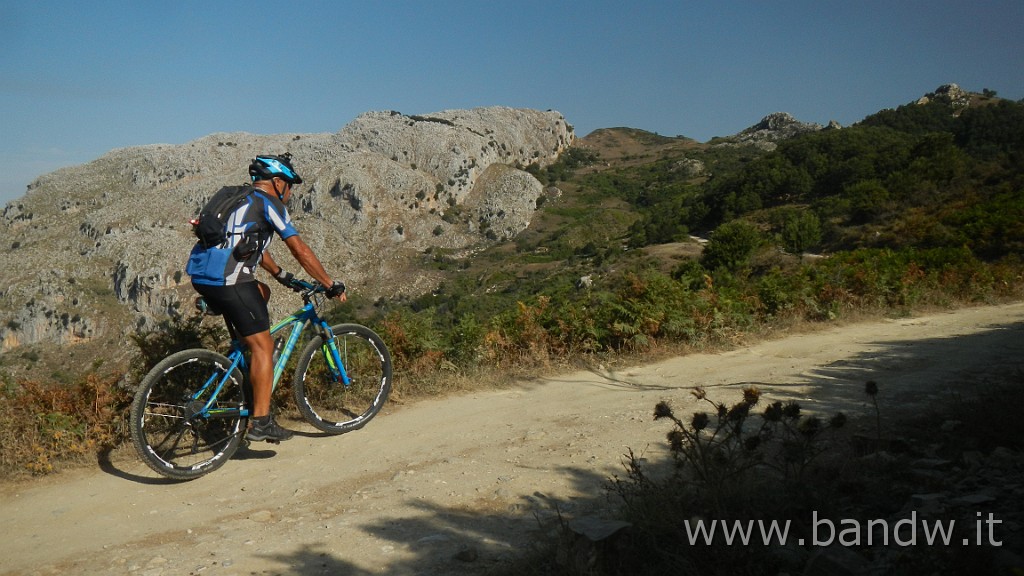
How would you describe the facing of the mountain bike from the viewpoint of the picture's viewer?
facing away from the viewer and to the right of the viewer

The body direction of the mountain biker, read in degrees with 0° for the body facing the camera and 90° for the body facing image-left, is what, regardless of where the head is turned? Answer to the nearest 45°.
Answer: approximately 270°

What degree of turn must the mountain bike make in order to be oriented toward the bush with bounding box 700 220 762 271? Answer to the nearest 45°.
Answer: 0° — it already faces it

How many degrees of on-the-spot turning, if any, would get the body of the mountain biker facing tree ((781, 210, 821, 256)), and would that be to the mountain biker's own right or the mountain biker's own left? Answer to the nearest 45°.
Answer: approximately 45° to the mountain biker's own left

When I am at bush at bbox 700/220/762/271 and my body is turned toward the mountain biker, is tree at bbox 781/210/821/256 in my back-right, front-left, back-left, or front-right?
back-left
